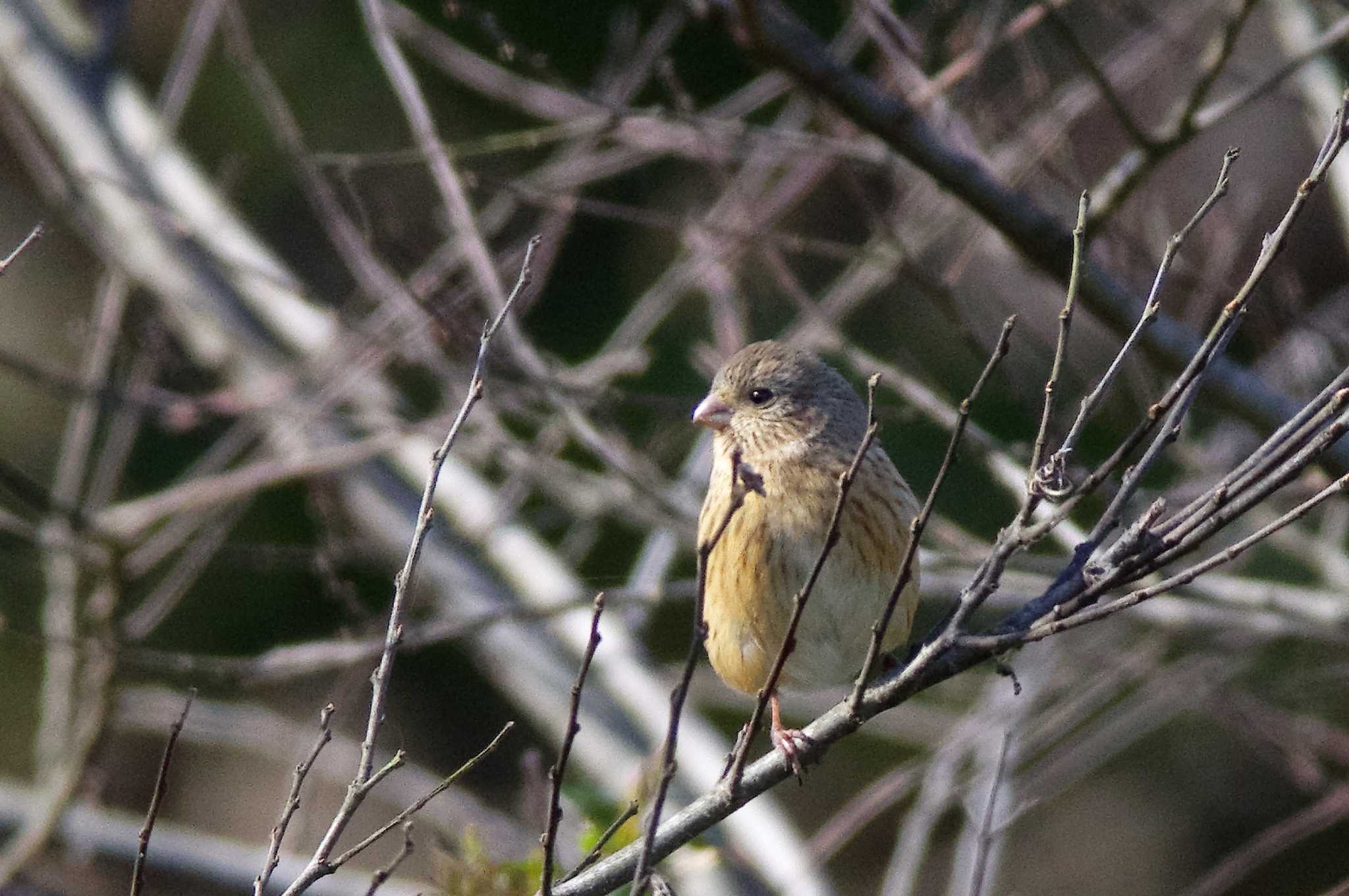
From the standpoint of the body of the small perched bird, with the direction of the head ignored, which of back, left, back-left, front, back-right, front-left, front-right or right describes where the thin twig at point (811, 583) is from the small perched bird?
front-left

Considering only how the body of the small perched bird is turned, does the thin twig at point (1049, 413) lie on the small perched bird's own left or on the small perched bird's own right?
on the small perched bird's own left

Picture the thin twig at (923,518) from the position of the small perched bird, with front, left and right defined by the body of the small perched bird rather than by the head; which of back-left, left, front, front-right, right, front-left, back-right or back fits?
front-left

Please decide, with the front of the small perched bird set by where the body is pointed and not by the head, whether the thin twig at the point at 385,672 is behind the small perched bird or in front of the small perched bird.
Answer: in front

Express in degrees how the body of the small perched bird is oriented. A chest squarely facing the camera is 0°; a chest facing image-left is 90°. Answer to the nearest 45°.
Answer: approximately 45°

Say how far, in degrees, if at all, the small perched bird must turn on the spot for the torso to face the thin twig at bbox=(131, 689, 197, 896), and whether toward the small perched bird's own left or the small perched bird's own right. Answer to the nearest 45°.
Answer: approximately 90° to the small perched bird's own right
